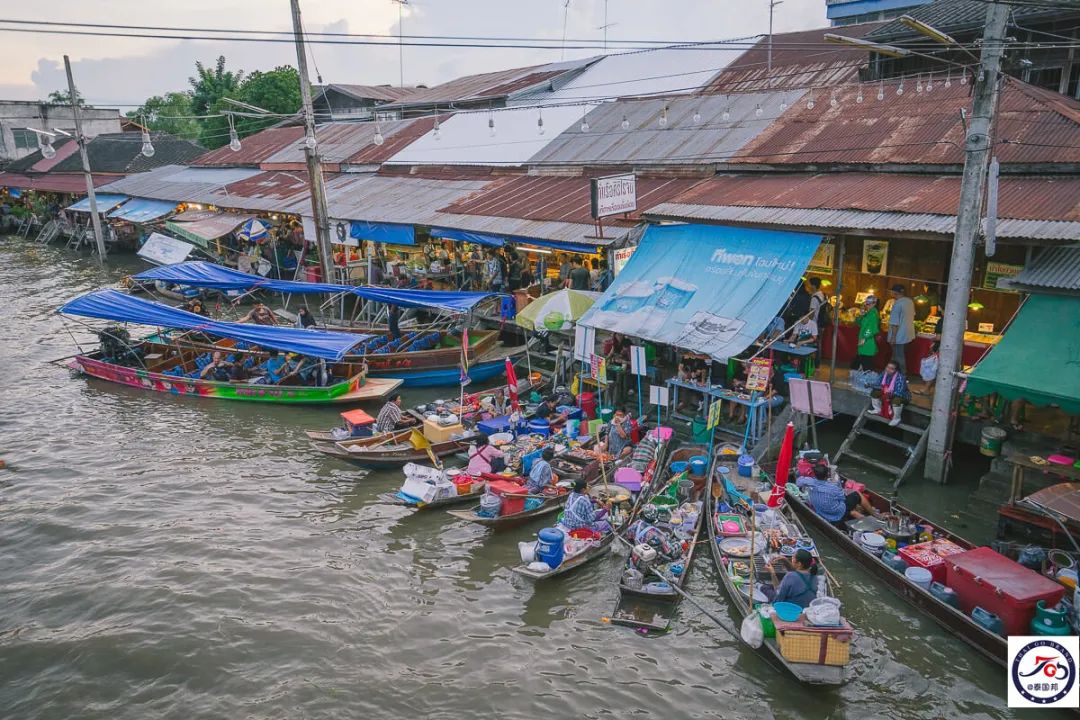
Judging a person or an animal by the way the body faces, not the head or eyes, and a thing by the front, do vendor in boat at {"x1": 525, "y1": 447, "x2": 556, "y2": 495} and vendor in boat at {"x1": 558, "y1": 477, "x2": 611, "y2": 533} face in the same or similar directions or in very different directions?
same or similar directions

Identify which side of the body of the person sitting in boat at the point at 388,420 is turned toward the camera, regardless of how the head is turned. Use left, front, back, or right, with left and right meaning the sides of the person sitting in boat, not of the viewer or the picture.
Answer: right

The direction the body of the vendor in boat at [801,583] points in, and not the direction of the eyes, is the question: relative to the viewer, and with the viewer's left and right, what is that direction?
facing away from the viewer and to the left of the viewer

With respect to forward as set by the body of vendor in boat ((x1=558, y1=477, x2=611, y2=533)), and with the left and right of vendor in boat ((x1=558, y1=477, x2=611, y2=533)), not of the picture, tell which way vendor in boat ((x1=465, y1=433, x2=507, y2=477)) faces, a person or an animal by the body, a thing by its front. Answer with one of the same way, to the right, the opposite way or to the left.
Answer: the same way

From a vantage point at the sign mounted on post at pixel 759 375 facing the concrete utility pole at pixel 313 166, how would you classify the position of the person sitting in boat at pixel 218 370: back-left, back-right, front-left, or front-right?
front-left
